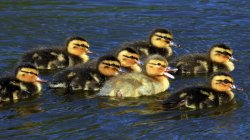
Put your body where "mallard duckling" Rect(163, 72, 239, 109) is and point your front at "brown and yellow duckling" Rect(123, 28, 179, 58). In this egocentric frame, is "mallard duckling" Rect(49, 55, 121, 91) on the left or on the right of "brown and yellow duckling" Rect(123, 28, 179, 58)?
left

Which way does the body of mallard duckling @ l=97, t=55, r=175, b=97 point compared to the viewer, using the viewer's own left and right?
facing to the right of the viewer

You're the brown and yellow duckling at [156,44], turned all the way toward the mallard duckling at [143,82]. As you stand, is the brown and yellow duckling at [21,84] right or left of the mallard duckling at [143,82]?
right

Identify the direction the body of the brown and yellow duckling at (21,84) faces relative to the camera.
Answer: to the viewer's right

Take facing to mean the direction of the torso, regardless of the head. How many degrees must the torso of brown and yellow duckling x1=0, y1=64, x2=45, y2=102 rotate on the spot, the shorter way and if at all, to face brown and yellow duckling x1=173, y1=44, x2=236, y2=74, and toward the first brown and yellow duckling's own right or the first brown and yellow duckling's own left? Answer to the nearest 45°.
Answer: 0° — it already faces it

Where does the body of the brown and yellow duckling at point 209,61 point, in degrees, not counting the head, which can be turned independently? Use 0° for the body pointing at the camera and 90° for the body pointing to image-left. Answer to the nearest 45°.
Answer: approximately 270°

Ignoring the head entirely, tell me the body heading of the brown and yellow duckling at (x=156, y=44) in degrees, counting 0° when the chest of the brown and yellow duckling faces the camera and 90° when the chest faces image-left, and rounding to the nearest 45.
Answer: approximately 270°

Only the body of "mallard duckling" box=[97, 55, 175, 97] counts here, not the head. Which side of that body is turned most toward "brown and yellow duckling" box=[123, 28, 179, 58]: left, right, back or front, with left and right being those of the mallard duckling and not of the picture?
left

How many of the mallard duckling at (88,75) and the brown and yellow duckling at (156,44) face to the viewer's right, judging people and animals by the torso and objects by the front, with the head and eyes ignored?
2

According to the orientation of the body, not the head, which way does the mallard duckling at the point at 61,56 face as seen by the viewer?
to the viewer's right

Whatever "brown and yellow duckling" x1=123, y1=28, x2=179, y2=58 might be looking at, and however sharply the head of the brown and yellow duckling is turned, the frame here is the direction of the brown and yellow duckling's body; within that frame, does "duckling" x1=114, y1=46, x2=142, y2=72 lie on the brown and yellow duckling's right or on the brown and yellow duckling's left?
on the brown and yellow duckling's right

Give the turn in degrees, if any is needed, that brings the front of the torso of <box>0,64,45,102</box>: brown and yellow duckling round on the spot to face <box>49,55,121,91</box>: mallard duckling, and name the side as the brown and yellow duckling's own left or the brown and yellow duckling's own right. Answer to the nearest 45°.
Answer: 0° — it already faces it
